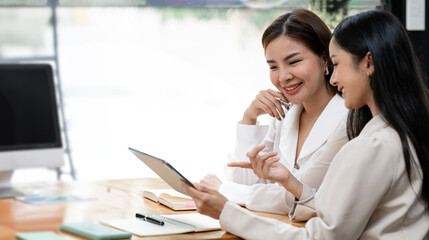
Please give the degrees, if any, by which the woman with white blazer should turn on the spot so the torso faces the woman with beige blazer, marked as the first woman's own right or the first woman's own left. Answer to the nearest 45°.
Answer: approximately 45° to the first woman's own left

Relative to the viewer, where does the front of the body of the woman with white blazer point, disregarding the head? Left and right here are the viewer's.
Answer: facing the viewer and to the left of the viewer

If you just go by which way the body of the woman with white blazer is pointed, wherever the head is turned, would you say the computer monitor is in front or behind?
in front

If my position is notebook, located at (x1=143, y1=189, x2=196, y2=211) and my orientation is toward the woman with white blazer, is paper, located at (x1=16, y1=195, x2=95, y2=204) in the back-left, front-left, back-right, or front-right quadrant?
back-left

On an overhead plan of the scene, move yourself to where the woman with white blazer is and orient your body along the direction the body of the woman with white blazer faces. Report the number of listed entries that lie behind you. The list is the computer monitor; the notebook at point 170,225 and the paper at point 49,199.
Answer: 0

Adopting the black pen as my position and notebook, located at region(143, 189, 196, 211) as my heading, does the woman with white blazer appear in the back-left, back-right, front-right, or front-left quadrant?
front-right

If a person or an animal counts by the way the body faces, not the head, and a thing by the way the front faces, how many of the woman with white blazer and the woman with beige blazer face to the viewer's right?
0

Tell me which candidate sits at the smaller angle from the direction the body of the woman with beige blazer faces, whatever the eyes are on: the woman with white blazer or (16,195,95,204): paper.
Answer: the paper

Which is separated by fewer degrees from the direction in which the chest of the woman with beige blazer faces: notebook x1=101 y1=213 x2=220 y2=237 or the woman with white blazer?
the notebook

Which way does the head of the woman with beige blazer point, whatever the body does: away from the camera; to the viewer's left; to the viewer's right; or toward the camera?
to the viewer's left

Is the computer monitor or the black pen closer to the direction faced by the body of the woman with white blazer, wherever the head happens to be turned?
the black pen

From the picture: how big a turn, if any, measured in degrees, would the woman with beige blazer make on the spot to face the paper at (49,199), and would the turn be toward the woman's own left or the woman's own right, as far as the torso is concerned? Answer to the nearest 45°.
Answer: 0° — they already face it

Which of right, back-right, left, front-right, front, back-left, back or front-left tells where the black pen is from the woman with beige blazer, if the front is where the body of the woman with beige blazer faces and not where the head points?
front

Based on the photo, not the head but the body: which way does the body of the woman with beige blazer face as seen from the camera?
to the viewer's left

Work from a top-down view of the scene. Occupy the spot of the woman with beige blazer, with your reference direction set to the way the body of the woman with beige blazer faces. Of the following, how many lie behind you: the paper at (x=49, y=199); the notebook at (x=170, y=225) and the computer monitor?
0

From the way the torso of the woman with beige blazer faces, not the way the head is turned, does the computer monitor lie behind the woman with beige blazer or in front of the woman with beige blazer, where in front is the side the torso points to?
in front
